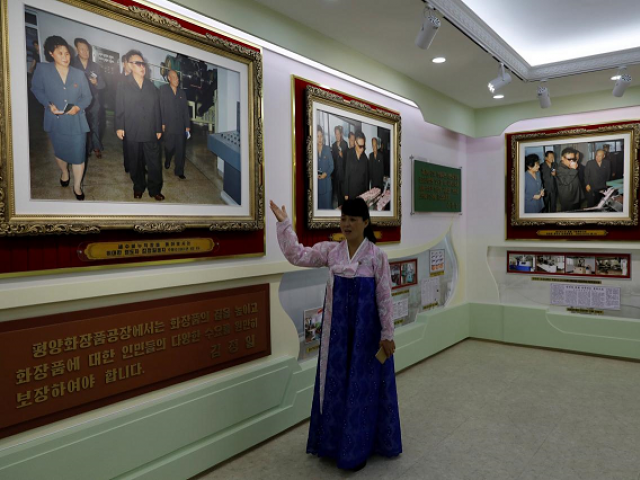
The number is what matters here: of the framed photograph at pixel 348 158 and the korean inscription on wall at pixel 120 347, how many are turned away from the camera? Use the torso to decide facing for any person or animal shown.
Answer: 0

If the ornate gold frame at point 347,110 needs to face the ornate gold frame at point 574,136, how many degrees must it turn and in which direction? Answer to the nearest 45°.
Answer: approximately 90° to its left

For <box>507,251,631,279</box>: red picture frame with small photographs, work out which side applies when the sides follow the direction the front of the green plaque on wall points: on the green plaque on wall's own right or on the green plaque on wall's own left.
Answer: on the green plaque on wall's own left

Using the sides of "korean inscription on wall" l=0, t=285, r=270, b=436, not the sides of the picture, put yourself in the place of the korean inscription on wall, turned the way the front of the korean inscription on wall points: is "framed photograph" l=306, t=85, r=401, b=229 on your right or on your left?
on your left

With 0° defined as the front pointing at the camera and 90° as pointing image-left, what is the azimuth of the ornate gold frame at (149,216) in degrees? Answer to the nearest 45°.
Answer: approximately 315°

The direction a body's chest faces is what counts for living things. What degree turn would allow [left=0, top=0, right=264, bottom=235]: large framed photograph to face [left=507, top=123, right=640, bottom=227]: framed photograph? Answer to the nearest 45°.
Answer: approximately 45° to its left
